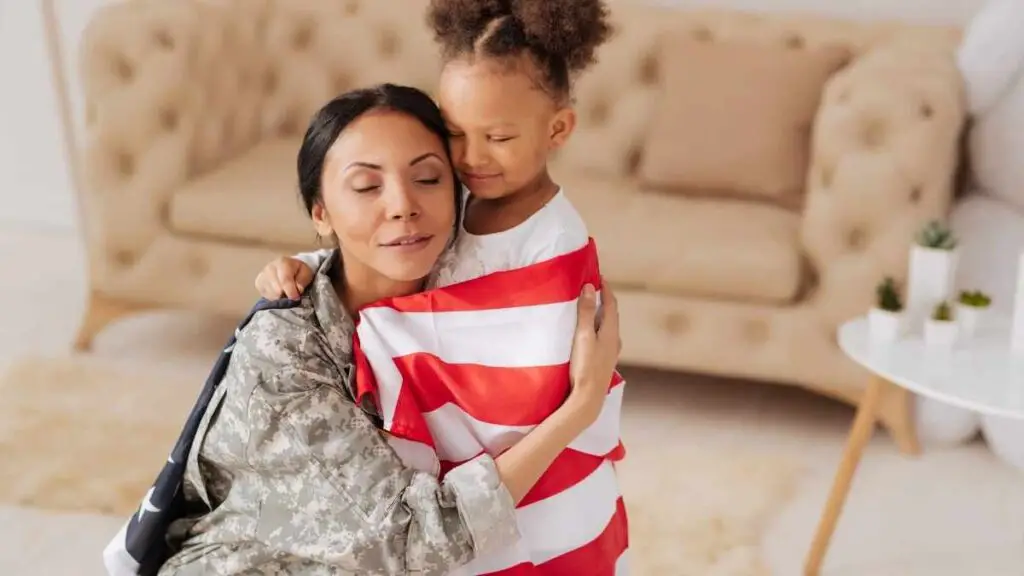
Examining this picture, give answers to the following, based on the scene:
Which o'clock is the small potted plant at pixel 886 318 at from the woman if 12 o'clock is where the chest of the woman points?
The small potted plant is roughly at 9 o'clock from the woman.

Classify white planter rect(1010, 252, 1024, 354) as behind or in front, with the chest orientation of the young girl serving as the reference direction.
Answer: behind

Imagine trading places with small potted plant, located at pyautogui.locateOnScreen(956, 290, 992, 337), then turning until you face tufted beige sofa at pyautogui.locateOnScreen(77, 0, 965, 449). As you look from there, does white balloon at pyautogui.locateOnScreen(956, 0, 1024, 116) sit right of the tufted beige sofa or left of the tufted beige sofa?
right

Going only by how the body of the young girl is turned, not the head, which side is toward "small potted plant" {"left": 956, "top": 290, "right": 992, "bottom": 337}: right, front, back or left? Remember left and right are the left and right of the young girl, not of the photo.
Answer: back

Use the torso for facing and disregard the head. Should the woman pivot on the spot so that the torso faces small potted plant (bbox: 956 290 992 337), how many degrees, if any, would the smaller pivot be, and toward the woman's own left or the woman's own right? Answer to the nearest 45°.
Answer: approximately 90° to the woman's own left

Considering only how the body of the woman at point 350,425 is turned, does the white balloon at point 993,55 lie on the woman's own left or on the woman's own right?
on the woman's own left

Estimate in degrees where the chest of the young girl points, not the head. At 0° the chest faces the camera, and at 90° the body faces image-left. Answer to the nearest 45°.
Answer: approximately 45°

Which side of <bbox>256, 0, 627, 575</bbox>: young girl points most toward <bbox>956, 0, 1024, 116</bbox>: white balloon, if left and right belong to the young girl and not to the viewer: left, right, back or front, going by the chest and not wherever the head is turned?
back

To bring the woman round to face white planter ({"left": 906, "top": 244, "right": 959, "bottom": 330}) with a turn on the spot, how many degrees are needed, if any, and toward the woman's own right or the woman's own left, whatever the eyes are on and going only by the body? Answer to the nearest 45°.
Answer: approximately 90° to the woman's own left

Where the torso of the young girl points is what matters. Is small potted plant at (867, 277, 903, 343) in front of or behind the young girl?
behind

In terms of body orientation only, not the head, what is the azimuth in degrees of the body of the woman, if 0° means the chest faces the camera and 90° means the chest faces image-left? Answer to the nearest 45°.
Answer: approximately 315°

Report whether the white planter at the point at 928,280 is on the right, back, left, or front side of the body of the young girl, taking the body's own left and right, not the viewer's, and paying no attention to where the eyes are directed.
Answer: back
